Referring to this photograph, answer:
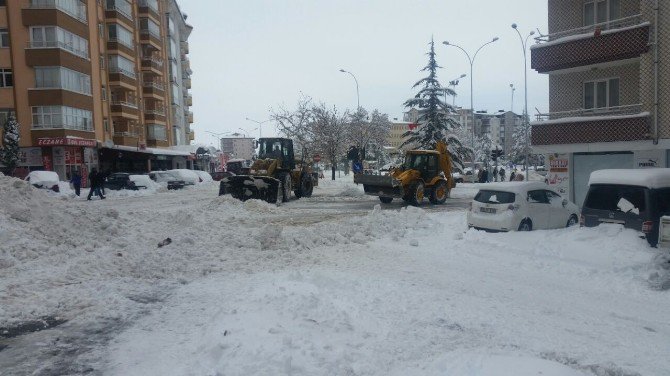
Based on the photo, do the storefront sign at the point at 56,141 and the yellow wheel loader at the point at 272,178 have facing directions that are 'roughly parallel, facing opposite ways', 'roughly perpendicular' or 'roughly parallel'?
roughly perpendicular

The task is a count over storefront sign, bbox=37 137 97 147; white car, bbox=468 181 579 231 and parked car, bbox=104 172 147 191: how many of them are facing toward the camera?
1

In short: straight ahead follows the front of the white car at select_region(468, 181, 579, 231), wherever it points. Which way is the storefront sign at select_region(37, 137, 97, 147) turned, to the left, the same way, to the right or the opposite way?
to the right

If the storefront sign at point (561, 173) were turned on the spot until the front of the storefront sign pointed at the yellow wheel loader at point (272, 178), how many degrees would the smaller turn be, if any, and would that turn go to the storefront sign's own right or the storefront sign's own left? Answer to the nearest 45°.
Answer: approximately 45° to the storefront sign's own right

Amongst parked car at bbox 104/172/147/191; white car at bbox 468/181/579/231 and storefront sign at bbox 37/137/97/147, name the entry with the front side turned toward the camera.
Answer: the storefront sign

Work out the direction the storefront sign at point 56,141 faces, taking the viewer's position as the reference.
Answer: facing the viewer

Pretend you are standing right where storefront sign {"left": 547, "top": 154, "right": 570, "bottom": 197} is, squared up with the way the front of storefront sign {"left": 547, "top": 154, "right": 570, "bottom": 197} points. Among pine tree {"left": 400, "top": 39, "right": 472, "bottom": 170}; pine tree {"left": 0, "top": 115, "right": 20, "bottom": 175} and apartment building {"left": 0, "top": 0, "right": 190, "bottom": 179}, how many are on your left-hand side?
0

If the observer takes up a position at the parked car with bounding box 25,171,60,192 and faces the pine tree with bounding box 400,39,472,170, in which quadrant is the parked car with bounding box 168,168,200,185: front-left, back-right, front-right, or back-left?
front-left

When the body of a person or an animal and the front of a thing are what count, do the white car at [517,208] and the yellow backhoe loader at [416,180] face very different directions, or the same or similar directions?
very different directions

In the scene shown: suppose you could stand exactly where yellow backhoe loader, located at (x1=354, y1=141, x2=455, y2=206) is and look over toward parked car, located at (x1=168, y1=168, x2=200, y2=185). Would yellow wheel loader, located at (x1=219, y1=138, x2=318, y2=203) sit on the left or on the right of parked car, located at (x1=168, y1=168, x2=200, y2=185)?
left

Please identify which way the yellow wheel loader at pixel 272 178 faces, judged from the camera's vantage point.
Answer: facing the viewer and to the left of the viewer

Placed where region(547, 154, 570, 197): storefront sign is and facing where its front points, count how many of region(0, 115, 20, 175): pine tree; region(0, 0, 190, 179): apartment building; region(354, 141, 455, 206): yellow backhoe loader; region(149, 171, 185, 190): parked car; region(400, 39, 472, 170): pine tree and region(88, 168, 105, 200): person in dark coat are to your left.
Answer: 0

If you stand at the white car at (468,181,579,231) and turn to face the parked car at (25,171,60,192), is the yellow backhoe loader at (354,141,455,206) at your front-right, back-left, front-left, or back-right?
front-right

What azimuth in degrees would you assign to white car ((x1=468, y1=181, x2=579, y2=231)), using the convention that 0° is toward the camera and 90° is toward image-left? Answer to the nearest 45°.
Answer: approximately 225°
